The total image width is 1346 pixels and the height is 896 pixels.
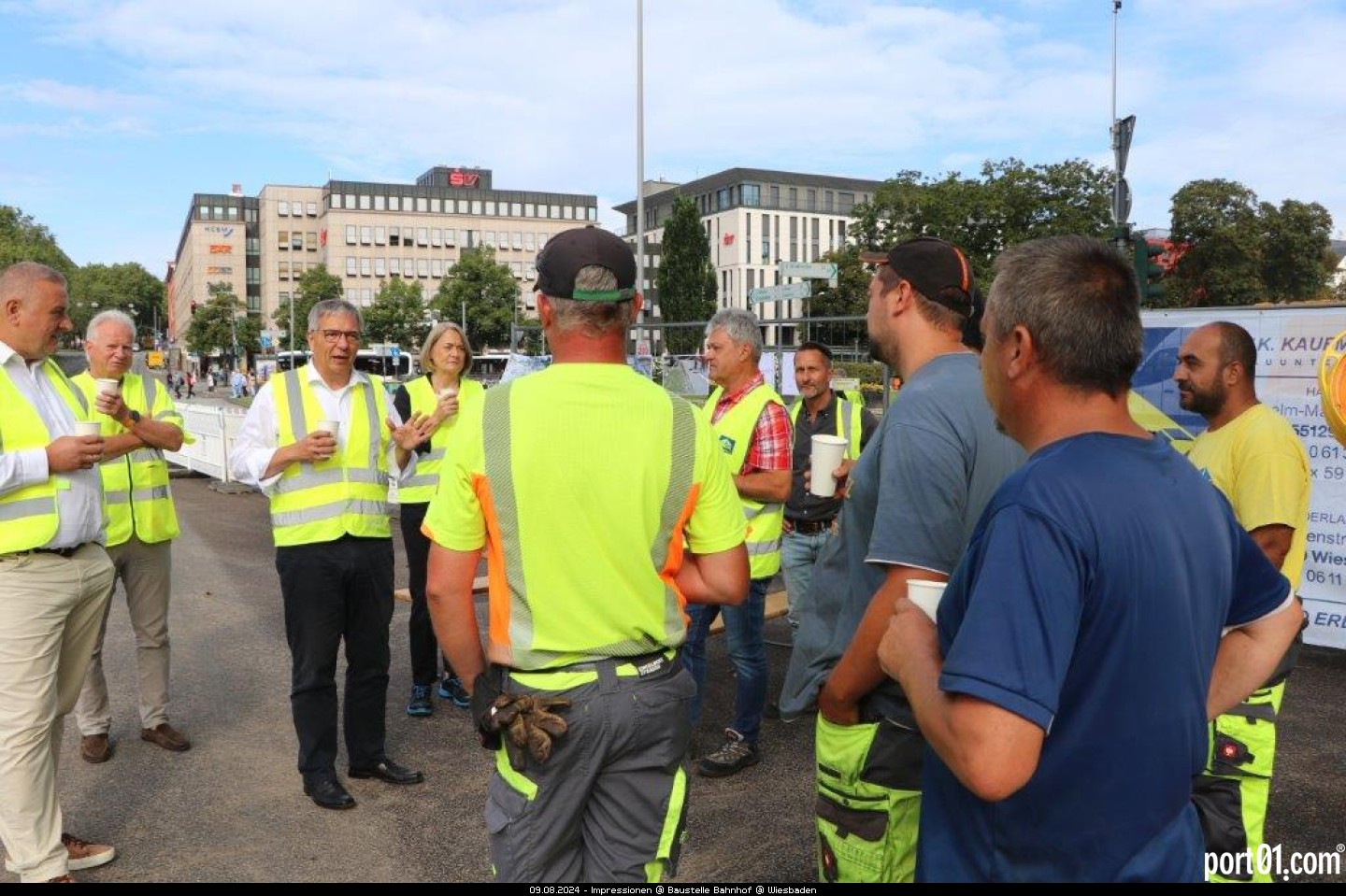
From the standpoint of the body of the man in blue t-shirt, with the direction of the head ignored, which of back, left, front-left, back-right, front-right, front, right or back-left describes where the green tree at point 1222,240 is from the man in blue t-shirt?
front-right

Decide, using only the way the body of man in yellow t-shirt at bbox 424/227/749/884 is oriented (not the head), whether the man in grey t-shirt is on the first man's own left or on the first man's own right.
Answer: on the first man's own right

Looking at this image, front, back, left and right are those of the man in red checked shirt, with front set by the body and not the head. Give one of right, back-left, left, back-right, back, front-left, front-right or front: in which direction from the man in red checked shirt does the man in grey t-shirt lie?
front-left

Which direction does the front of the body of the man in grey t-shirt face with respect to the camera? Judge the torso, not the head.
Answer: to the viewer's left

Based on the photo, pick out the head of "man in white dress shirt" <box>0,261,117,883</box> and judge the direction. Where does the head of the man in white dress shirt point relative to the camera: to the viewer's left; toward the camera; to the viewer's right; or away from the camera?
to the viewer's right

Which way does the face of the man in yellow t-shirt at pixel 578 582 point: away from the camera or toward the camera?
away from the camera

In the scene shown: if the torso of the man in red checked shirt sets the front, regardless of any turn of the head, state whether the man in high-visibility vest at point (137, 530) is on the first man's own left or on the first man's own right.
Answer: on the first man's own right

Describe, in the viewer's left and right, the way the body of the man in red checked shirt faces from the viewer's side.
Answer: facing the viewer and to the left of the viewer

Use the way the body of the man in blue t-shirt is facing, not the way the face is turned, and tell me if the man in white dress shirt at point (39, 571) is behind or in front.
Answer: in front

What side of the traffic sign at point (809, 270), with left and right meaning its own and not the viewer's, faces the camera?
front

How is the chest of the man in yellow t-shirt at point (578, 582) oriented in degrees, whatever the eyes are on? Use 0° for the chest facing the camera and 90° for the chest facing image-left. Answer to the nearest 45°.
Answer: approximately 180°

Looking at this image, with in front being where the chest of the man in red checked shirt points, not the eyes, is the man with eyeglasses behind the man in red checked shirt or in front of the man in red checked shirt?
in front

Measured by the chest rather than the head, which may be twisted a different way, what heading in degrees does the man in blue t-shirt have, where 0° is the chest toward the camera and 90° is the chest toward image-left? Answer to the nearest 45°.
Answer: approximately 135°

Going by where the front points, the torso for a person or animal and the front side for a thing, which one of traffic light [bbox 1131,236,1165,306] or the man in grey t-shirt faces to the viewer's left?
the man in grey t-shirt

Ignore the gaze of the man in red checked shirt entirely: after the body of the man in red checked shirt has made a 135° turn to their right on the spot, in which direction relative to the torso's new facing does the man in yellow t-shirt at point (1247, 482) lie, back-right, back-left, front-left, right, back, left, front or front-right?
back-right
